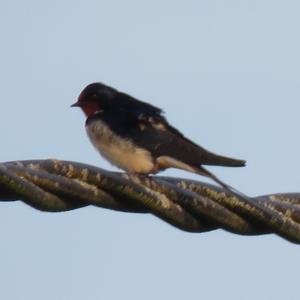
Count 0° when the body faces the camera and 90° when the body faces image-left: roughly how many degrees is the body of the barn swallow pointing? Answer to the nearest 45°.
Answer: approximately 90°
